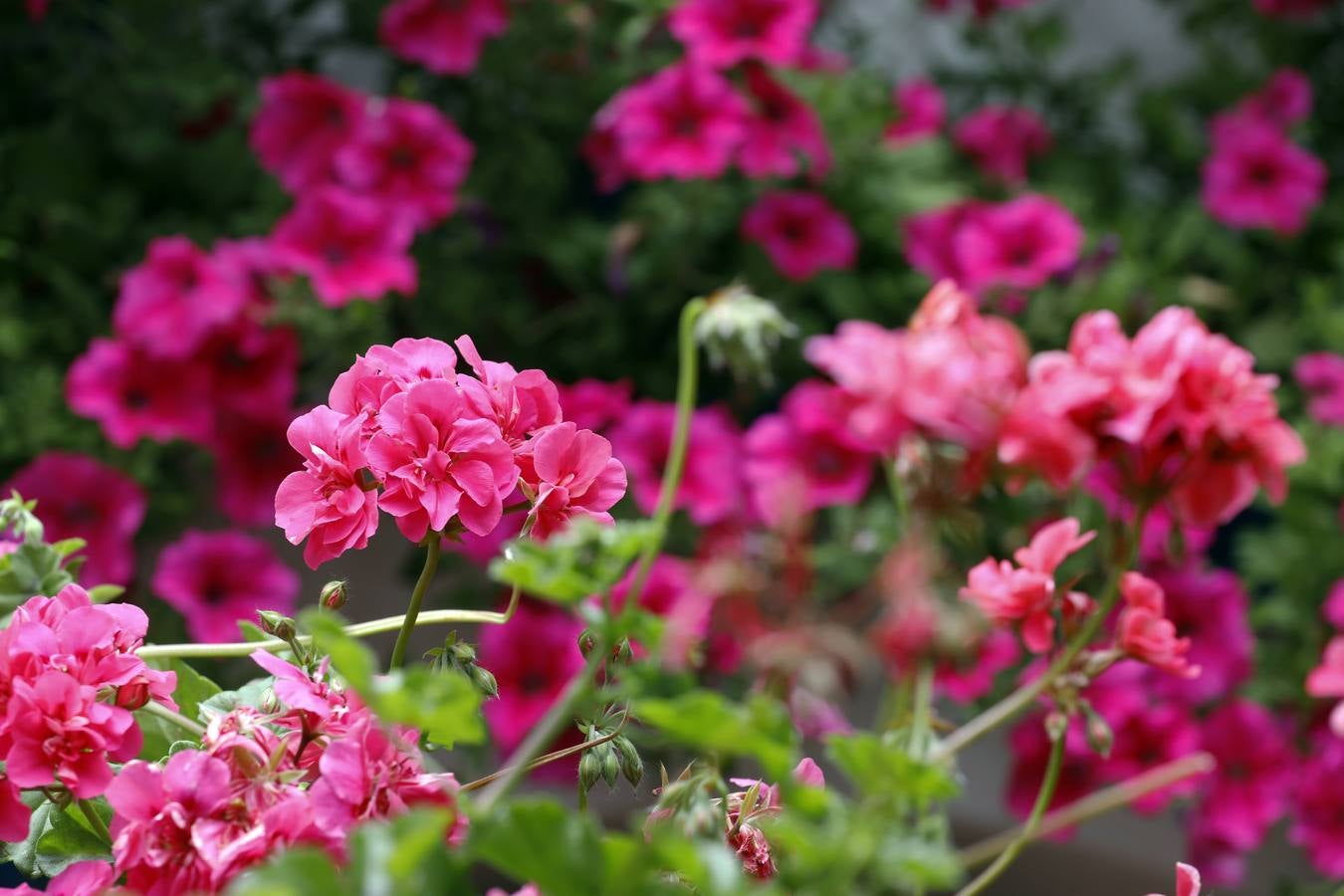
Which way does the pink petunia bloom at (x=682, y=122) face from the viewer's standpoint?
toward the camera

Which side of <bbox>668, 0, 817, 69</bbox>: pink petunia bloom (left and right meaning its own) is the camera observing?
front

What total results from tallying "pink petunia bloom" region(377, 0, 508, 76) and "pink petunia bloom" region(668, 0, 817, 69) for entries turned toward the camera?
2

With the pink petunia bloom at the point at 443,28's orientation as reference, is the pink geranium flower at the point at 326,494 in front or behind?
in front

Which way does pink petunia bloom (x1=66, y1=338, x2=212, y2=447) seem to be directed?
toward the camera
